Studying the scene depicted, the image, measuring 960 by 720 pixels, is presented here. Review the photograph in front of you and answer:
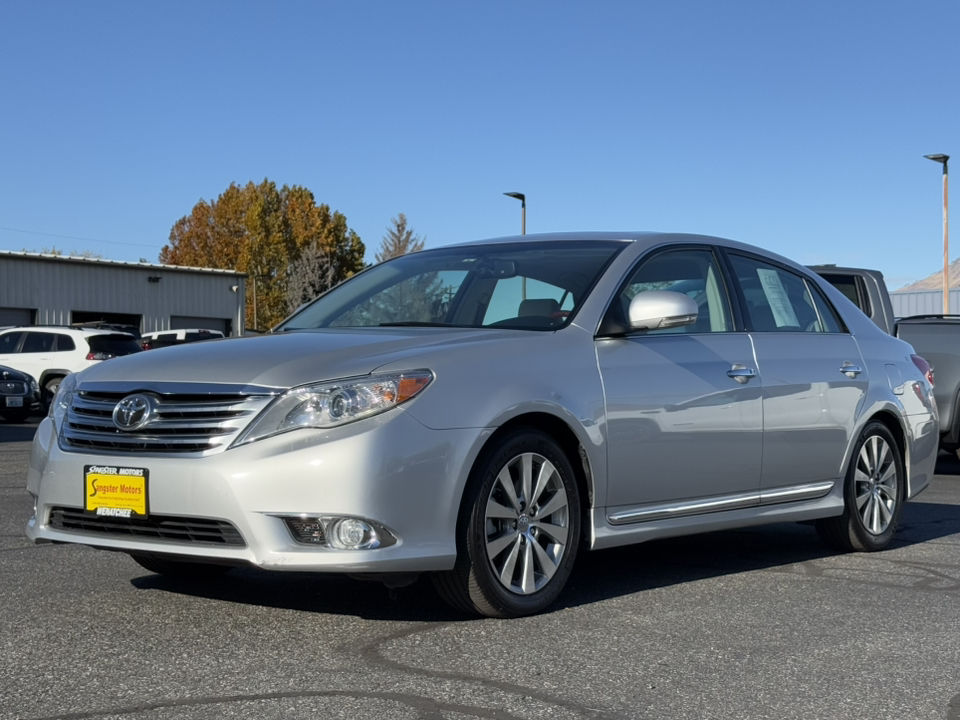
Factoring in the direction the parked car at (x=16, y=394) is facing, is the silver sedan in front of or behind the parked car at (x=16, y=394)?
in front

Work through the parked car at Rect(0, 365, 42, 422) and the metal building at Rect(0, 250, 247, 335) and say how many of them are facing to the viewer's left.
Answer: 0

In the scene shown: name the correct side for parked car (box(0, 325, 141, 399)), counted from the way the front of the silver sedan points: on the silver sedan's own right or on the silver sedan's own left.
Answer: on the silver sedan's own right

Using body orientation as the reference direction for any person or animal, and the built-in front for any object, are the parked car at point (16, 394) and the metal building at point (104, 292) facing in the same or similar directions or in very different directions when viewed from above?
same or similar directions

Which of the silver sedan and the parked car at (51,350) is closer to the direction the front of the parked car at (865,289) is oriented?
the parked car

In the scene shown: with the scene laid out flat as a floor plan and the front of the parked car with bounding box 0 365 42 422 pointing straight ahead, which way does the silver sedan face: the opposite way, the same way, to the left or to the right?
to the right

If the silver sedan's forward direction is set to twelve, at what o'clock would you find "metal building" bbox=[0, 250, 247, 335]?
The metal building is roughly at 4 o'clock from the silver sedan.

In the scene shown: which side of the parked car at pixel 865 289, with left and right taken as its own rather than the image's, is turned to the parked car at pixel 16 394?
front

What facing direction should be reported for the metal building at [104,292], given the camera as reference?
facing the viewer and to the right of the viewer

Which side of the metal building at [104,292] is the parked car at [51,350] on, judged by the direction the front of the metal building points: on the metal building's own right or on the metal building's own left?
on the metal building's own right

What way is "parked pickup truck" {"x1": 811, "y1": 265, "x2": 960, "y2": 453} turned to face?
to the viewer's left
